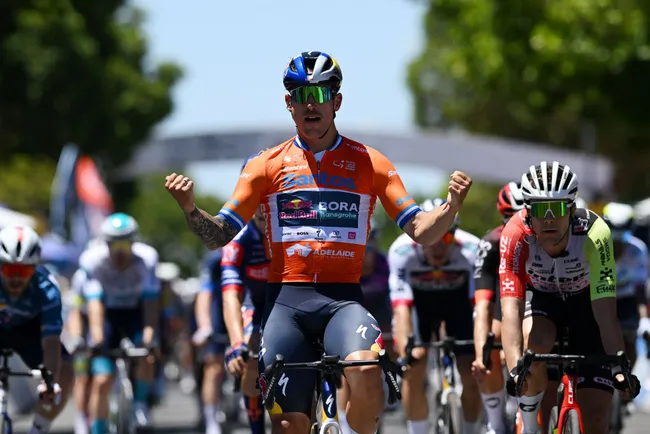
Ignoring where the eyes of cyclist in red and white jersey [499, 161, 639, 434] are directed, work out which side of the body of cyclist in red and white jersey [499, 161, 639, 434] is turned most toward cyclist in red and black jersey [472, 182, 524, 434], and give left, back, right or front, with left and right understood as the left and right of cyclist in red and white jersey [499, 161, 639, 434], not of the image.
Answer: back

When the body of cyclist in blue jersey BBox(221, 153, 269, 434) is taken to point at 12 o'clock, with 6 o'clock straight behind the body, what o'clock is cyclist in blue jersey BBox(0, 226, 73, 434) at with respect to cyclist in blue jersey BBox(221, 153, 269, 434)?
cyclist in blue jersey BBox(0, 226, 73, 434) is roughly at 3 o'clock from cyclist in blue jersey BBox(221, 153, 269, 434).

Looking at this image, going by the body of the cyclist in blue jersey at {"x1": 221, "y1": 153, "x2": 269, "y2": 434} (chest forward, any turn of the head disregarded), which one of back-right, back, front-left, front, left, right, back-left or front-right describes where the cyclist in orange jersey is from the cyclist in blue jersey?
front

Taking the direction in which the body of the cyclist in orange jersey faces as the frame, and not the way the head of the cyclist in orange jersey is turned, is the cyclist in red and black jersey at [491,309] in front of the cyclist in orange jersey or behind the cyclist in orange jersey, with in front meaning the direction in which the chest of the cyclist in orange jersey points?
behind

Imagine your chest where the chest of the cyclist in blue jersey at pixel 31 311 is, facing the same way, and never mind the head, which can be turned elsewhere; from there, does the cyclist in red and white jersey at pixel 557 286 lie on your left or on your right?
on your left

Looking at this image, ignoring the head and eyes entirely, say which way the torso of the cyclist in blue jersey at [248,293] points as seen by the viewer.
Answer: toward the camera

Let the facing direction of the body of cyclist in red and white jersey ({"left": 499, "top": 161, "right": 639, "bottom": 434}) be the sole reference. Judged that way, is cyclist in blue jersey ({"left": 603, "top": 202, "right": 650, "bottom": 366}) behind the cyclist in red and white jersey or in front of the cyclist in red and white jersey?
behind

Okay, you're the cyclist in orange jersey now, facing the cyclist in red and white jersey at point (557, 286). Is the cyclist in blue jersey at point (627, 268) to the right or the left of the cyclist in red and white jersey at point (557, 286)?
left

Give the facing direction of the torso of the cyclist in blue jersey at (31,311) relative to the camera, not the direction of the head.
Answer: toward the camera

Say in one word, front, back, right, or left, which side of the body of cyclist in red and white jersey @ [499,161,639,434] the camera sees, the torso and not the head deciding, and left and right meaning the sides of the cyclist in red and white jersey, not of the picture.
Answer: front
